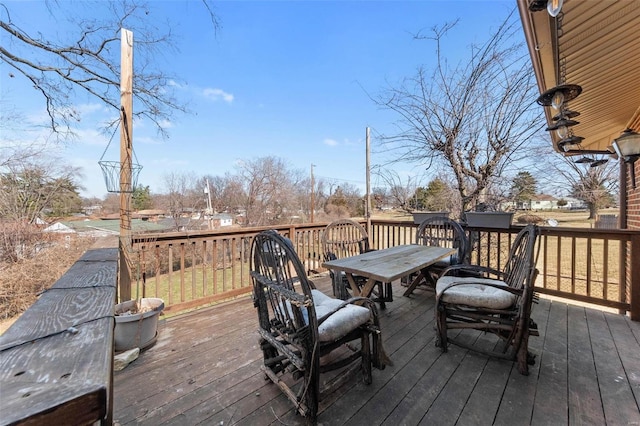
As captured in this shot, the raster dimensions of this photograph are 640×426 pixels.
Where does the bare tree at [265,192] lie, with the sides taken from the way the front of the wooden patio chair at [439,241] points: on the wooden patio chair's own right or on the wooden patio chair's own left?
on the wooden patio chair's own right

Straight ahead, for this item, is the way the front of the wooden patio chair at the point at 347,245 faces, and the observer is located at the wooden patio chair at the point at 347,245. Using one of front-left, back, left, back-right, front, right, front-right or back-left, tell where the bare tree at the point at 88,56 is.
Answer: back-right

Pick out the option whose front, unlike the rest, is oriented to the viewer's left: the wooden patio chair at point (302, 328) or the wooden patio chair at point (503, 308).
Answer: the wooden patio chair at point (503, 308)

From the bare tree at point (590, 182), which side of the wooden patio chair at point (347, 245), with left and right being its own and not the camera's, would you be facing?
left

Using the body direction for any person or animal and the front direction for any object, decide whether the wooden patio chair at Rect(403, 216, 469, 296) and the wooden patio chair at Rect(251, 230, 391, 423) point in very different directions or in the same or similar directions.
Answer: very different directions

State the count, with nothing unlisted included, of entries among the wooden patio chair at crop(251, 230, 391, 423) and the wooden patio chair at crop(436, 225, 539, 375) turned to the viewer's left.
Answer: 1

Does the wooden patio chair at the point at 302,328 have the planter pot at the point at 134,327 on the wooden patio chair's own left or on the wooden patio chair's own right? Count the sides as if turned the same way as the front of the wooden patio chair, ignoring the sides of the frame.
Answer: on the wooden patio chair's own left

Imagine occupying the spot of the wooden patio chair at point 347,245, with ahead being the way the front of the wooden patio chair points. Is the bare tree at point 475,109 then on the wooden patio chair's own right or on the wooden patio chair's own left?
on the wooden patio chair's own left

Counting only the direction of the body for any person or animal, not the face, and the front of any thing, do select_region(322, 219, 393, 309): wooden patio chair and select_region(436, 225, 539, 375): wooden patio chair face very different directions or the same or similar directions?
very different directions

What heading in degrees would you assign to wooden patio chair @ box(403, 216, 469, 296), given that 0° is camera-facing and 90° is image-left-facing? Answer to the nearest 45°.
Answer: approximately 45°

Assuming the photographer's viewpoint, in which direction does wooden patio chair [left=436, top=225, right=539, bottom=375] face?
facing to the left of the viewer

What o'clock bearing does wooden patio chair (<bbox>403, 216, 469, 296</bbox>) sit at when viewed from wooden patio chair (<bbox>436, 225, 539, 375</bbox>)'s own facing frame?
wooden patio chair (<bbox>403, 216, 469, 296</bbox>) is roughly at 2 o'clock from wooden patio chair (<bbox>436, 225, 539, 375</bbox>).
